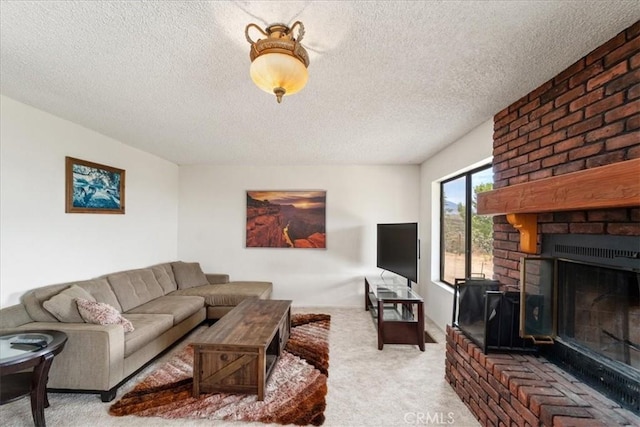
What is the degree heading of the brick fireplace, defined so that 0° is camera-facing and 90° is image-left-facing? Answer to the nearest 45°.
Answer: approximately 45°

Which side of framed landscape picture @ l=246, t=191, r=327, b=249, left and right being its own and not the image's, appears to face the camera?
front

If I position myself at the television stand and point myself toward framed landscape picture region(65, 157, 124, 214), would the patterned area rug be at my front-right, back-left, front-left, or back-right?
front-left

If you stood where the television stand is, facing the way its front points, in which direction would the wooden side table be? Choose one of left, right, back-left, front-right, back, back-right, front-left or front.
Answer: front-left

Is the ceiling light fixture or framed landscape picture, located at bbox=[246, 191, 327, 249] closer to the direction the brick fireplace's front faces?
the ceiling light fixture

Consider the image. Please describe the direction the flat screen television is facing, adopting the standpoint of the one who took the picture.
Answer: facing the viewer and to the left of the viewer

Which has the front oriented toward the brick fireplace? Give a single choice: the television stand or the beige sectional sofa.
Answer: the beige sectional sofa

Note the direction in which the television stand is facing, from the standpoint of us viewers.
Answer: facing to the left of the viewer

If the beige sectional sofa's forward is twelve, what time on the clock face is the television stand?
The television stand is roughly at 11 o'clock from the beige sectional sofa.

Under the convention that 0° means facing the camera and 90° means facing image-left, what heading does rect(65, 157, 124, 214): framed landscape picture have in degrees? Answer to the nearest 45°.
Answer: approximately 315°

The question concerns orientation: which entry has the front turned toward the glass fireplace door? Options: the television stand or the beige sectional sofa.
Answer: the beige sectional sofa

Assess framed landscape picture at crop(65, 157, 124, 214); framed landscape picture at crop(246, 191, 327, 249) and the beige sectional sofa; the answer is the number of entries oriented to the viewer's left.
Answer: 0

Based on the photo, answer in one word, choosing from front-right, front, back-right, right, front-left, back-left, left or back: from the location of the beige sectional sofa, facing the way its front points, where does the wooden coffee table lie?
front

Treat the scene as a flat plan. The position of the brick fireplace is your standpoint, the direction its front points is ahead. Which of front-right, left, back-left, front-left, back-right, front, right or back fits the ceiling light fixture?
front

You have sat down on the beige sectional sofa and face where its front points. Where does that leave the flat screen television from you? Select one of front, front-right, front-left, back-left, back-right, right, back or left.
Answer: front-left

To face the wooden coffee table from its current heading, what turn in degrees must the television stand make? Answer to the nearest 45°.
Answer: approximately 45° to its left

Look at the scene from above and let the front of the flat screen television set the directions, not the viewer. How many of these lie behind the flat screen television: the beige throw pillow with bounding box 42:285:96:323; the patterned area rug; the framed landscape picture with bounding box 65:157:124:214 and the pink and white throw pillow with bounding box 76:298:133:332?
0

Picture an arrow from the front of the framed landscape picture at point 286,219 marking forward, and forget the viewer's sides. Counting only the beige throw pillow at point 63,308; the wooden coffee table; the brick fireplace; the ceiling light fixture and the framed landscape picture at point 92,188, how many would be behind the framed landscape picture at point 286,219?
0

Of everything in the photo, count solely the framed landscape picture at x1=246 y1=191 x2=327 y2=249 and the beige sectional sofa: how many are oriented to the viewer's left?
0

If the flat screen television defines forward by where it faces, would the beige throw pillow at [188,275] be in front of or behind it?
in front

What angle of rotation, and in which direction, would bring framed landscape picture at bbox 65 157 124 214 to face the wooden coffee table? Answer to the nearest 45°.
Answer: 0° — it already faces it
